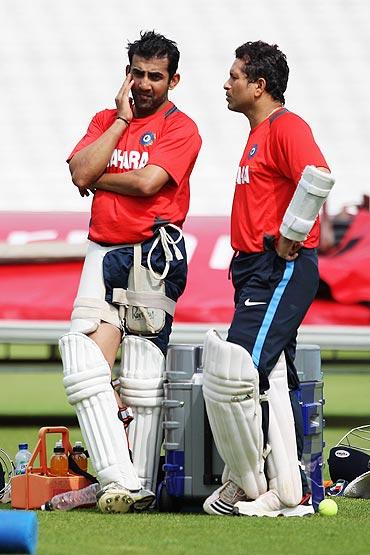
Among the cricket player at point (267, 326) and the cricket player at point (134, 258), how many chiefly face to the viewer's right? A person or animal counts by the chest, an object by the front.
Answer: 0

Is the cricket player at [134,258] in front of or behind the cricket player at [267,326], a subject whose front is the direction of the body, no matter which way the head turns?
in front

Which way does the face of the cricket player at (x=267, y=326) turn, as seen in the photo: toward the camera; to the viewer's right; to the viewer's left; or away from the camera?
to the viewer's left

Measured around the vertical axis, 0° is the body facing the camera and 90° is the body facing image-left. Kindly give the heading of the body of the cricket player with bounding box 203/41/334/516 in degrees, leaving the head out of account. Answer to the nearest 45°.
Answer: approximately 90°

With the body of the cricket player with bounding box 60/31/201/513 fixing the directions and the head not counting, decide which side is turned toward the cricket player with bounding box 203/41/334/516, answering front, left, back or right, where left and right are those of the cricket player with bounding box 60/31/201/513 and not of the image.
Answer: left

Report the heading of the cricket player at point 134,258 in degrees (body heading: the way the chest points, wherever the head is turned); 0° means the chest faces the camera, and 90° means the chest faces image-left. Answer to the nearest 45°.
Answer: approximately 45°
